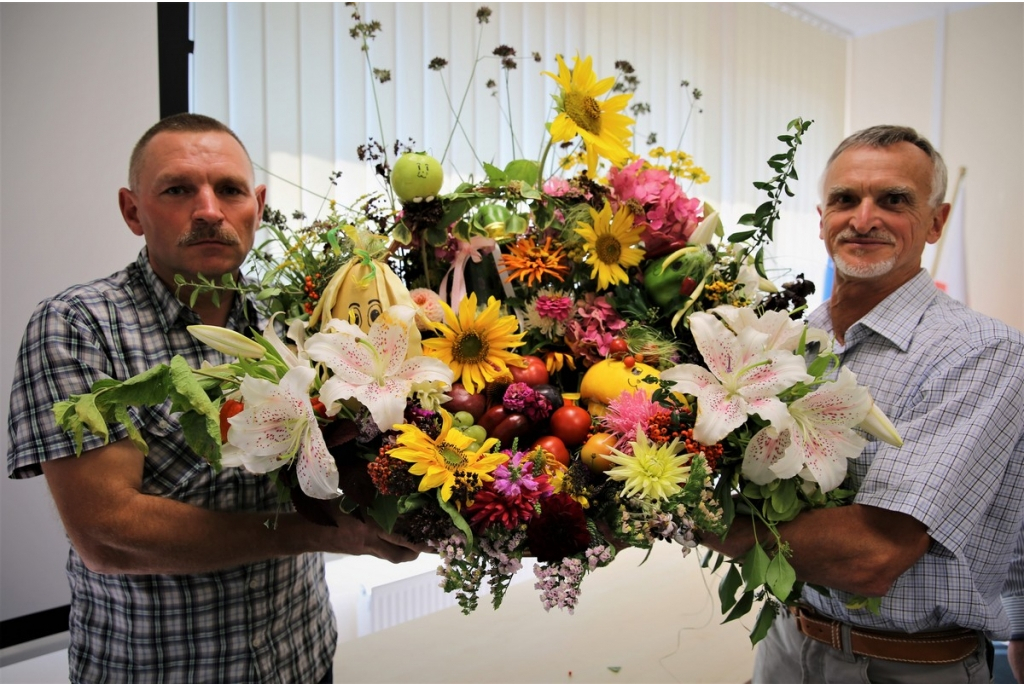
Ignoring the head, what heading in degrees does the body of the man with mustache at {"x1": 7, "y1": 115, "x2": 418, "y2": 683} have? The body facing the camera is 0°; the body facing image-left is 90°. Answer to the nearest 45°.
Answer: approximately 315°

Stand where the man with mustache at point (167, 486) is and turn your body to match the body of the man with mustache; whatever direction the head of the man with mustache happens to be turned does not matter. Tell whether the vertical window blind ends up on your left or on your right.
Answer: on your left

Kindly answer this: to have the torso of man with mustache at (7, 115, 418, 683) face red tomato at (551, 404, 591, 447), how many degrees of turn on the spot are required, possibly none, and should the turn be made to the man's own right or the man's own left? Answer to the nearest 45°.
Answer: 0° — they already face it

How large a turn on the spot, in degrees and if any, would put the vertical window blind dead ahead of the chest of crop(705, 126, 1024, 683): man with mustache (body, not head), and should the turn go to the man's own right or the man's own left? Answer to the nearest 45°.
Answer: approximately 90° to the man's own right

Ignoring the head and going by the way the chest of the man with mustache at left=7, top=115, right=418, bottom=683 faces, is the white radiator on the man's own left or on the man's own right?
on the man's own left

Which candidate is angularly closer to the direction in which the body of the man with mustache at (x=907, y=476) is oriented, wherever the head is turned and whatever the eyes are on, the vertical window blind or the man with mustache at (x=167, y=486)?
the man with mustache

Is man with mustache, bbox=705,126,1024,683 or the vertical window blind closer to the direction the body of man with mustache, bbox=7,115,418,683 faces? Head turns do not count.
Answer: the man with mustache

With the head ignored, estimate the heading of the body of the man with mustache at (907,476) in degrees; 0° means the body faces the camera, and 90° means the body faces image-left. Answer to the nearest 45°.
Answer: approximately 45°
